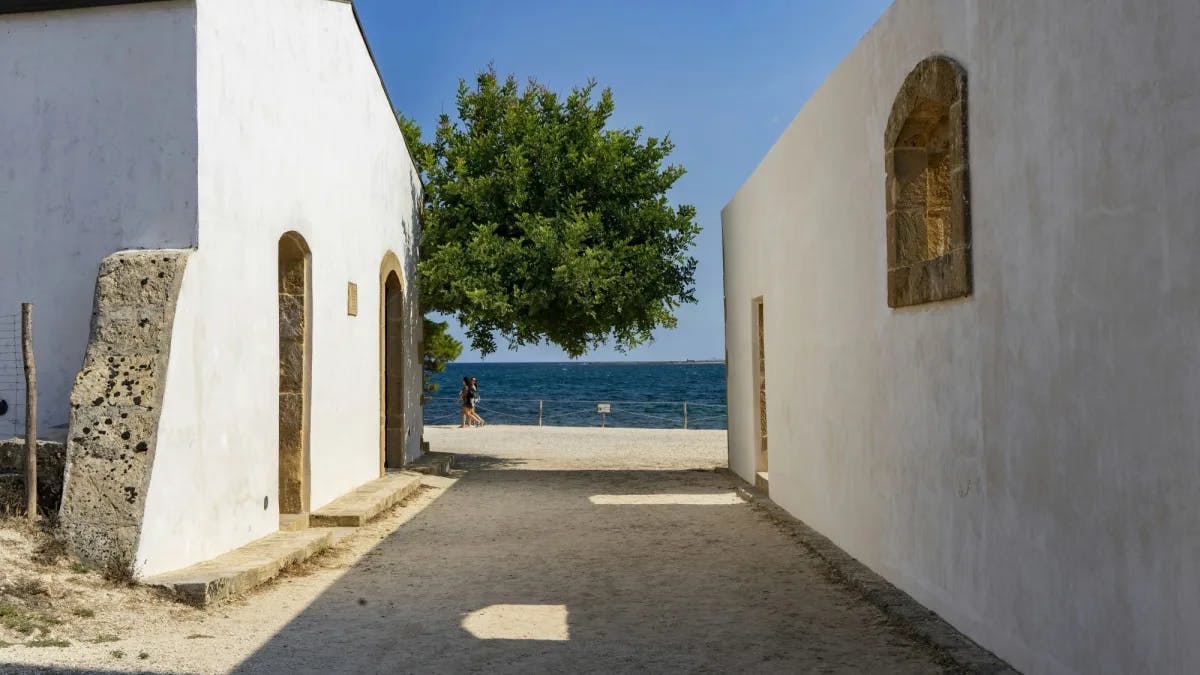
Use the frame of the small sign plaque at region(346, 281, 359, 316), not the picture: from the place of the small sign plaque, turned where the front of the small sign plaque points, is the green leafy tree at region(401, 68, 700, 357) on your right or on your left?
on your left

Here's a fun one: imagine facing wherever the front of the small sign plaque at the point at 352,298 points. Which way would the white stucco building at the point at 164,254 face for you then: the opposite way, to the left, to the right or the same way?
the same way

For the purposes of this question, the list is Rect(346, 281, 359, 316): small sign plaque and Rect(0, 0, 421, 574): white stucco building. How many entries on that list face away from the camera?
0

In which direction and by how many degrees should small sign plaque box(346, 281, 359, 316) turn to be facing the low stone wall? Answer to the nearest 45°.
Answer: approximately 90° to its right

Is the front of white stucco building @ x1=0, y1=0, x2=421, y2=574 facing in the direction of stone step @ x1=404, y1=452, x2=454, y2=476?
no

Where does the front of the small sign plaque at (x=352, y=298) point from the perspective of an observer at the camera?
facing the viewer and to the right of the viewer

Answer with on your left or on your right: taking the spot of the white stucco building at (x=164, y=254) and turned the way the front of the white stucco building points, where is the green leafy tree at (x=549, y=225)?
on your left
